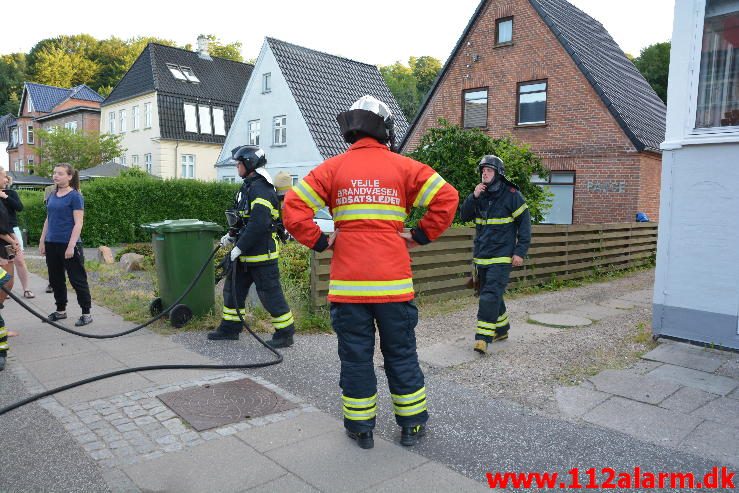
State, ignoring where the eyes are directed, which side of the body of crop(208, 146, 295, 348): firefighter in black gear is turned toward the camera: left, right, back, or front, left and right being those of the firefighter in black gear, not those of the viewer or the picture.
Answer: left

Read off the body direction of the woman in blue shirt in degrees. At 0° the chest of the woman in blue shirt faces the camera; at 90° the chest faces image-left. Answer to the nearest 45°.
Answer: approximately 45°

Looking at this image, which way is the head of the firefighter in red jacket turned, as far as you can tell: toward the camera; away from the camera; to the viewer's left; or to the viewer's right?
away from the camera

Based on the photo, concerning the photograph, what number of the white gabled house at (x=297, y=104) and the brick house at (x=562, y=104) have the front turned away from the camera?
0

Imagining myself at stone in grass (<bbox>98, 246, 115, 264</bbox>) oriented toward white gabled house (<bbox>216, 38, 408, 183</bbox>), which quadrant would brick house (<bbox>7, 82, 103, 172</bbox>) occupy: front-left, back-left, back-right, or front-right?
front-left

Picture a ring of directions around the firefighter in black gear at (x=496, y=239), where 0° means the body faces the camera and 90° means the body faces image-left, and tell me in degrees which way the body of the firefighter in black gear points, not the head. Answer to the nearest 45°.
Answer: approximately 45°

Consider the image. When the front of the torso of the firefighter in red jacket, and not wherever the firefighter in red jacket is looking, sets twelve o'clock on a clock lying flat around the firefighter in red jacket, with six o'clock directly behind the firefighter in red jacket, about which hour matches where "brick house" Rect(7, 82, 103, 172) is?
The brick house is roughly at 11 o'clock from the firefighter in red jacket.

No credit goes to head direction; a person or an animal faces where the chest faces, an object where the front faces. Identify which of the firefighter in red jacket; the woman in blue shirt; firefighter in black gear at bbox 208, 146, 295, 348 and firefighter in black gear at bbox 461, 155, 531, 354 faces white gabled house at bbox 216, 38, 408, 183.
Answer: the firefighter in red jacket

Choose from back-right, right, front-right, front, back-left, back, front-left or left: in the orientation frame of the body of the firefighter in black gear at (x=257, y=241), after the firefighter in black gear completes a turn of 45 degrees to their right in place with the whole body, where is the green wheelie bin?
front

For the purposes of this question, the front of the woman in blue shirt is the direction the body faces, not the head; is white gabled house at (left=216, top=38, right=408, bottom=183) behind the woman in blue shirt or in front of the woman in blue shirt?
behind

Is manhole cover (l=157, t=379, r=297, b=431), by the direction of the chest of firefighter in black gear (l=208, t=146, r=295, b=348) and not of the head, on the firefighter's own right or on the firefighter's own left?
on the firefighter's own left

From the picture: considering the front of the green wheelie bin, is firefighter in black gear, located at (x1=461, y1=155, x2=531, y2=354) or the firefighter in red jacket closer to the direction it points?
the firefighter in black gear

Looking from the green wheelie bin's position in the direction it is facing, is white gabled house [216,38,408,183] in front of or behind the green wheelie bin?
in front

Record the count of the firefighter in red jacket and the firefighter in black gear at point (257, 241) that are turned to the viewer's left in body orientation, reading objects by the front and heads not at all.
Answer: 1

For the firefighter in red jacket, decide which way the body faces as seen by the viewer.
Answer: away from the camera

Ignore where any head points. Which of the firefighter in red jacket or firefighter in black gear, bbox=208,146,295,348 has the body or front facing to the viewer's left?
the firefighter in black gear

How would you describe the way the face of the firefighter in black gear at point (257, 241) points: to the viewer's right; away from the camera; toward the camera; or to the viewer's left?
to the viewer's left
